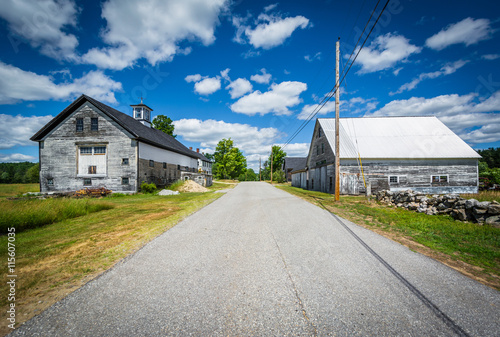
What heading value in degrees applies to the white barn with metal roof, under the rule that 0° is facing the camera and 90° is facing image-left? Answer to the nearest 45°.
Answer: approximately 90°

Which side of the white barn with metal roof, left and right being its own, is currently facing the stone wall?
left

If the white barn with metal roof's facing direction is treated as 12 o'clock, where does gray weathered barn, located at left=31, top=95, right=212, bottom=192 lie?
The gray weathered barn is roughly at 11 o'clock from the white barn with metal roof.

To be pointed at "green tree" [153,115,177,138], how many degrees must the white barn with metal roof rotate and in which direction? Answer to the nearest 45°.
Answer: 0° — it already faces it
